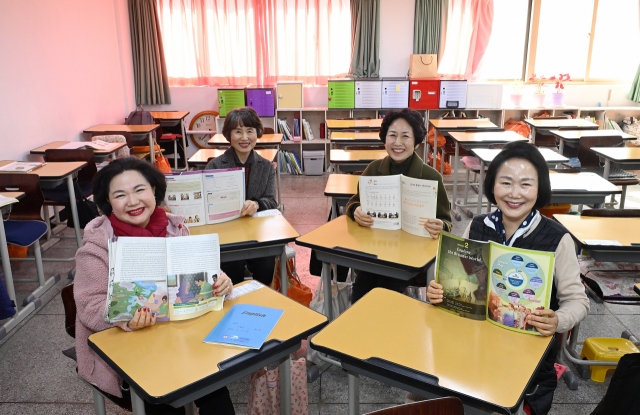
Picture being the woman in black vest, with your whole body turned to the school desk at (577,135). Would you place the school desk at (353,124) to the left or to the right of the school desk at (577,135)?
left

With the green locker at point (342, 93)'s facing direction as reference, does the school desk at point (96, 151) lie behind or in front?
in front

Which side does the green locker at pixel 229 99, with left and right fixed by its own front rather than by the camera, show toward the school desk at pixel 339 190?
front

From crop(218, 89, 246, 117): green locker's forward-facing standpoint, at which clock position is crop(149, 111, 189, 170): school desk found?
The school desk is roughly at 3 o'clock from the green locker.
